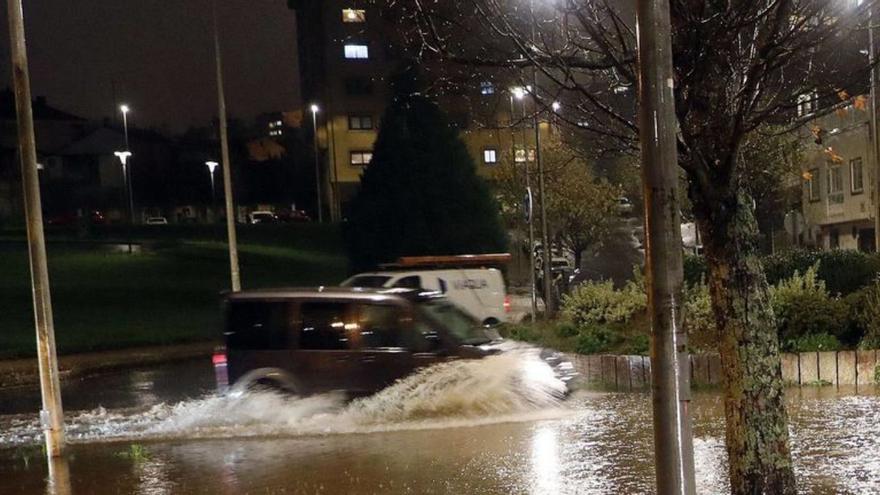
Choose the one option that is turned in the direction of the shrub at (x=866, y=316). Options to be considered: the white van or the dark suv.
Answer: the dark suv

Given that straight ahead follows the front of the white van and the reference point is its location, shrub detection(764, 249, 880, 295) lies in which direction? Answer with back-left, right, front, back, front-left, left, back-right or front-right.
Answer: back-left

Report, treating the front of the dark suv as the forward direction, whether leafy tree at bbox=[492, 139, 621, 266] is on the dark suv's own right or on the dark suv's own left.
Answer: on the dark suv's own left

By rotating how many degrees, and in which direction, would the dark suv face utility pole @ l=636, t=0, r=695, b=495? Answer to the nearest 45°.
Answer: approximately 90° to its right

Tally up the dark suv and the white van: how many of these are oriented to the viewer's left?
1

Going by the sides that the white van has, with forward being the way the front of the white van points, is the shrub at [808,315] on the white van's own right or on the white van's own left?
on the white van's own left

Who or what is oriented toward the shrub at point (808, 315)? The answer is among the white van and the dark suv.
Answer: the dark suv

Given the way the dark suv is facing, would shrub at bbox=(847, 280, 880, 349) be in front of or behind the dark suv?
in front

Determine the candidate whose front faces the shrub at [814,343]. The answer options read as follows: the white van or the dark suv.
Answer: the dark suv

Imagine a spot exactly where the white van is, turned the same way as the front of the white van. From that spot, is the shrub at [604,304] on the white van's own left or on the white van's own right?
on the white van's own left

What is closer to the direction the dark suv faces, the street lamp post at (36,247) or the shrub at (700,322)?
the shrub

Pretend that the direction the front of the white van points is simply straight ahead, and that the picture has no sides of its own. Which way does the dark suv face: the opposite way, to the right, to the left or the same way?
the opposite way

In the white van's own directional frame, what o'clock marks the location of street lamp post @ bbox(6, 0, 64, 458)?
The street lamp post is roughly at 10 o'clock from the white van.

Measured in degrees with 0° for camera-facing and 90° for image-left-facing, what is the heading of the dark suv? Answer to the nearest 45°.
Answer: approximately 270°

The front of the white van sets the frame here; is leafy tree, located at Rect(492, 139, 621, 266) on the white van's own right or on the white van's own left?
on the white van's own right

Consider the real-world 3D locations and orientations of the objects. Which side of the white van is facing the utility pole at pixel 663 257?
left

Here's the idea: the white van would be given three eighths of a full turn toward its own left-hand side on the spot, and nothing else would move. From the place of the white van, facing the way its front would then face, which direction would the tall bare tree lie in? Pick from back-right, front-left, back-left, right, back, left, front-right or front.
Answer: front-right

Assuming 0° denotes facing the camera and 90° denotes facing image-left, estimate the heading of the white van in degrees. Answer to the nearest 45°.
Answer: approximately 90°

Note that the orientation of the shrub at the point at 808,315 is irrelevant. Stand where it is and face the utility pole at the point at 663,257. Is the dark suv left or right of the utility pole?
right
